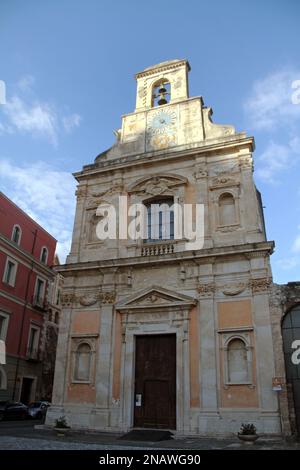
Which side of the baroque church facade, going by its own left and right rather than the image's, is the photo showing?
front
